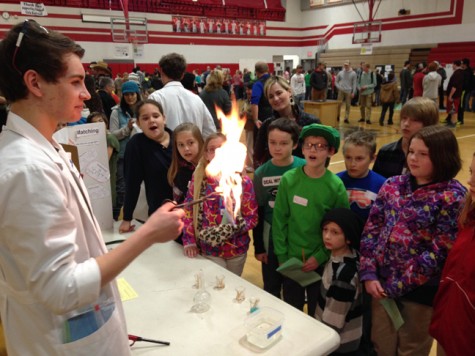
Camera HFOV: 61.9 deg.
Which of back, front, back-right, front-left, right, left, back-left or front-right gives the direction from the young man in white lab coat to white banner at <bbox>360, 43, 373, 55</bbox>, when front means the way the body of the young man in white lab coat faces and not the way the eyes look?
front-left

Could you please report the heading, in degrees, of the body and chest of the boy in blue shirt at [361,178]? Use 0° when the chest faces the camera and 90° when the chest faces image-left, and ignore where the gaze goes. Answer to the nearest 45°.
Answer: approximately 45°

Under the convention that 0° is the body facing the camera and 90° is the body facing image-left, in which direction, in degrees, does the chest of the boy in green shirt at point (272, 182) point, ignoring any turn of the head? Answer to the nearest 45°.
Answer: approximately 45°

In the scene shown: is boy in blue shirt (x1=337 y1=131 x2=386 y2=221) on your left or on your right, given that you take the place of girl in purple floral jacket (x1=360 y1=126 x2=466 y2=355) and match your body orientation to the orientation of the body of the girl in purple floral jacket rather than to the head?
on your right

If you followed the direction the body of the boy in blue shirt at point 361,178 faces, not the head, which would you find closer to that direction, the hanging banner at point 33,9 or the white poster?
the white poster

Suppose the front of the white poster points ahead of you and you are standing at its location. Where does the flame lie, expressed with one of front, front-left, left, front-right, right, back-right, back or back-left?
front-left

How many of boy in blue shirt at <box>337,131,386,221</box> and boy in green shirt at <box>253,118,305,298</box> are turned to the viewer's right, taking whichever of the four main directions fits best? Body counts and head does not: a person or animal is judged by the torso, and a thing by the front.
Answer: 0

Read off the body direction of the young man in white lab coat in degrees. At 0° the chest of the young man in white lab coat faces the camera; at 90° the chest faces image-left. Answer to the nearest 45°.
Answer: approximately 270°

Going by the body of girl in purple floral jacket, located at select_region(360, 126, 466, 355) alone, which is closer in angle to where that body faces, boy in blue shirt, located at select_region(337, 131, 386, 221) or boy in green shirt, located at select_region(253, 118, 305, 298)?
the boy in green shirt

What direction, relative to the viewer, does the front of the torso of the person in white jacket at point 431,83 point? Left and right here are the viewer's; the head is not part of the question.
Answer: facing away from the viewer

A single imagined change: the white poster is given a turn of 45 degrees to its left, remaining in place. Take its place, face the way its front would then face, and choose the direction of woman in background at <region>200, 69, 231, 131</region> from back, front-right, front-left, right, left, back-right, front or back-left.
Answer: left
